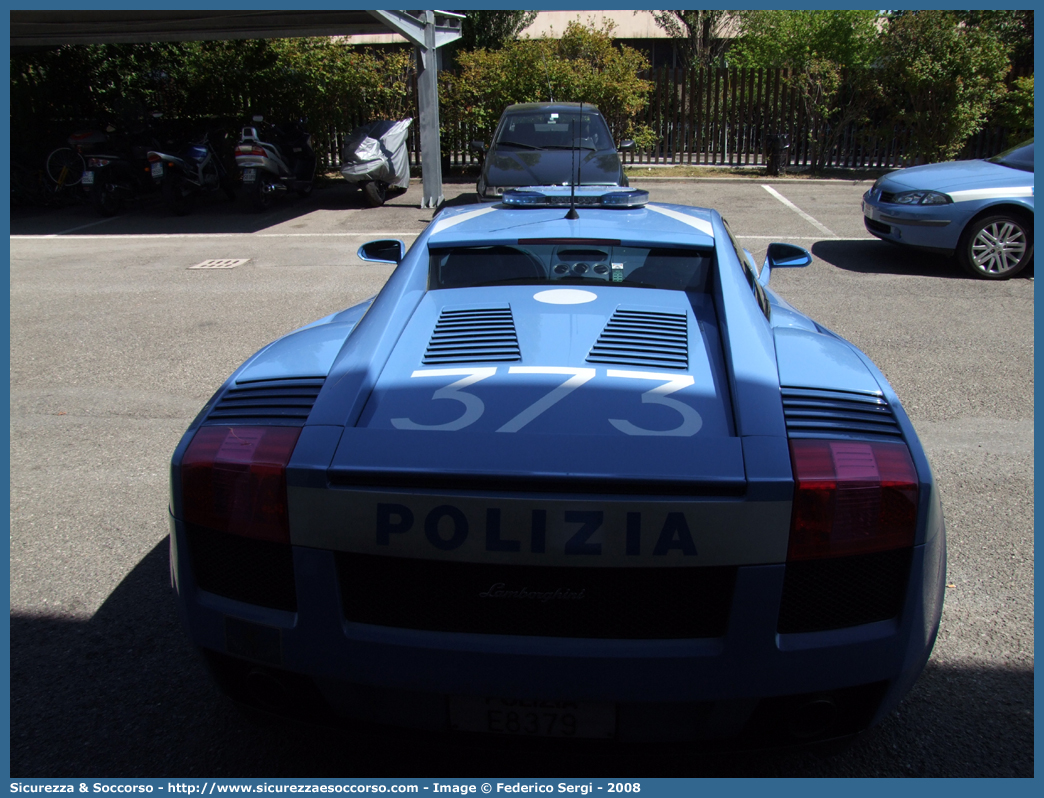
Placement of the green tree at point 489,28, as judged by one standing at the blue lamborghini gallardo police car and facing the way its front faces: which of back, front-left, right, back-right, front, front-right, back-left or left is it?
front

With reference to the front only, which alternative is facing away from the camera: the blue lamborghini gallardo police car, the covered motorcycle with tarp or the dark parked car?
the blue lamborghini gallardo police car

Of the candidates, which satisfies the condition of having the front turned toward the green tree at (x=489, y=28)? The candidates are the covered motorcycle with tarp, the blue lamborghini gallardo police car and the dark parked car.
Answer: the blue lamborghini gallardo police car

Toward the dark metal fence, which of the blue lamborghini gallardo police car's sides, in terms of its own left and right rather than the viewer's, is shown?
front

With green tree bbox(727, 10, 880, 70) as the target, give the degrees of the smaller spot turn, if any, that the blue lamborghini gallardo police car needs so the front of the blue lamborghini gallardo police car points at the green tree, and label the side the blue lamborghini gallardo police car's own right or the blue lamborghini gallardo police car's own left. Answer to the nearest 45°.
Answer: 0° — it already faces it

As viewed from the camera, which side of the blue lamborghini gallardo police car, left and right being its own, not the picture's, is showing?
back

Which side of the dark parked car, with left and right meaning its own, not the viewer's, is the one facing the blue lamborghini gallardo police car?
front

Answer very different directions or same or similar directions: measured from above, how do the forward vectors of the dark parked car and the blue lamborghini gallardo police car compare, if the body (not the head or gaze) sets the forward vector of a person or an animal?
very different directions

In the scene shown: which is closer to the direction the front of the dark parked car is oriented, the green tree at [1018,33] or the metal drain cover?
the metal drain cover

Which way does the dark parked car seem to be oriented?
toward the camera
